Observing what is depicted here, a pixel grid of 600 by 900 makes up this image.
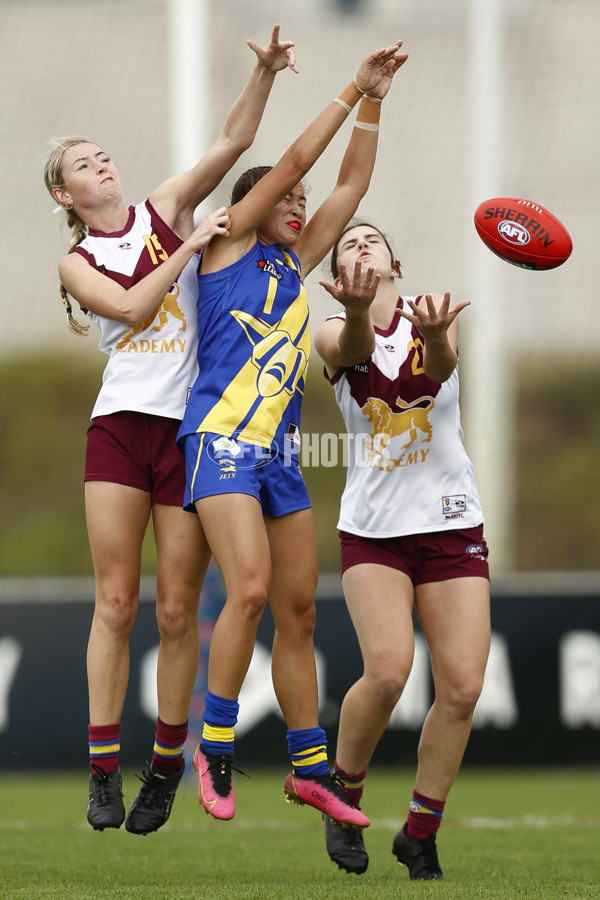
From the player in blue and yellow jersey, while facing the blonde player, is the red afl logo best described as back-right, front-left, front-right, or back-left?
back-right

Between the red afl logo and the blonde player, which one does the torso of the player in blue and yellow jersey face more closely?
the red afl logo

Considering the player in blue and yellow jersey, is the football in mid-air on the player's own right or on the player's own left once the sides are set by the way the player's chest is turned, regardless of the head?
on the player's own left

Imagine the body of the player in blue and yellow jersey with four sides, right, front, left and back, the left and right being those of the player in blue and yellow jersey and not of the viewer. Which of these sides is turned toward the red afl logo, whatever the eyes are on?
left

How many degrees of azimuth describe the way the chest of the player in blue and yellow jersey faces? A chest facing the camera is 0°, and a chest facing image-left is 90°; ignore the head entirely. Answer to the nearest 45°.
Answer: approximately 315°

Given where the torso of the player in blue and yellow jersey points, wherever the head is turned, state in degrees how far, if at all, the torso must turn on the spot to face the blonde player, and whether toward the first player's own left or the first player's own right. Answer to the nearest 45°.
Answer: approximately 135° to the first player's own right
